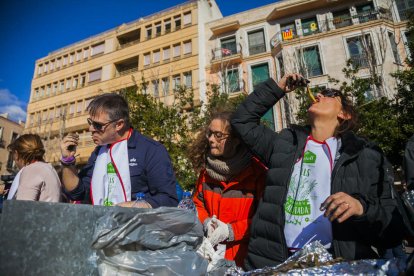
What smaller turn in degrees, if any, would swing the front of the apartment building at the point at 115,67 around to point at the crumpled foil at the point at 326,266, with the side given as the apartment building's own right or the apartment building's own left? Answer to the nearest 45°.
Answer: approximately 45° to the apartment building's own left

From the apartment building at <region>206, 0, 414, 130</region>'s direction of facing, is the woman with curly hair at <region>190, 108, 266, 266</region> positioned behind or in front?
in front

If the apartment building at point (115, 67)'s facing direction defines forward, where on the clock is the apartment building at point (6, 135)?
the apartment building at point (6, 135) is roughly at 3 o'clock from the apartment building at point (115, 67).

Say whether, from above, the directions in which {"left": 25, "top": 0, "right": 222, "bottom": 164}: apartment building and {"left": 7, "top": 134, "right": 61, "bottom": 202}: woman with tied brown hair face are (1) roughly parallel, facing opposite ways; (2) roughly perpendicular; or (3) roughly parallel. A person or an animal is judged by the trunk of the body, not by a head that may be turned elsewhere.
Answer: roughly perpendicular

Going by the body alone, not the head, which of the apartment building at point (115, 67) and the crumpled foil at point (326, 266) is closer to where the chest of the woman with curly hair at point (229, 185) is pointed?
the crumpled foil

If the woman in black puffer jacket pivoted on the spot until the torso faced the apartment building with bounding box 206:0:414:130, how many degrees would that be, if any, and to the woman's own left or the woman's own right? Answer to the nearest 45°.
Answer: approximately 135° to the woman's own right

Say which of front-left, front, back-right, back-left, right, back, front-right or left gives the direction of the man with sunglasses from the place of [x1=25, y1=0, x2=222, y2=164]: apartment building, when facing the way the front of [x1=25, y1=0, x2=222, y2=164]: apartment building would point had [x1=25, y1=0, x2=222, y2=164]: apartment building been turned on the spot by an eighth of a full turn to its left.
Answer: front

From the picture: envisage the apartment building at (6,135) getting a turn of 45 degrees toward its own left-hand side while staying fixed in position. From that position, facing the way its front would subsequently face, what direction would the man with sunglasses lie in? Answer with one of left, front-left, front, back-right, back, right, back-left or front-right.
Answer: right

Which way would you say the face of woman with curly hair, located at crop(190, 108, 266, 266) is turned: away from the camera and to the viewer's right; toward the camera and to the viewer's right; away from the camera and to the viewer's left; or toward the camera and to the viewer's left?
toward the camera and to the viewer's left

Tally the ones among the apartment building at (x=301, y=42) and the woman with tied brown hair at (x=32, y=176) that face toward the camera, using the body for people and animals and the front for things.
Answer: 1

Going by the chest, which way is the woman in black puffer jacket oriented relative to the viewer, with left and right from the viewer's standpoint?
facing the viewer and to the left of the viewer

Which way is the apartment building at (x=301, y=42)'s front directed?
toward the camera

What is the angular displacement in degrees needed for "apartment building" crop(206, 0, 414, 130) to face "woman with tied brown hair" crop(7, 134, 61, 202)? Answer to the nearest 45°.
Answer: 0° — it already faces them

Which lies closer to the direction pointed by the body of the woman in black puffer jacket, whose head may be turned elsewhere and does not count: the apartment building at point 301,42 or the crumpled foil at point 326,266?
the crumpled foil
